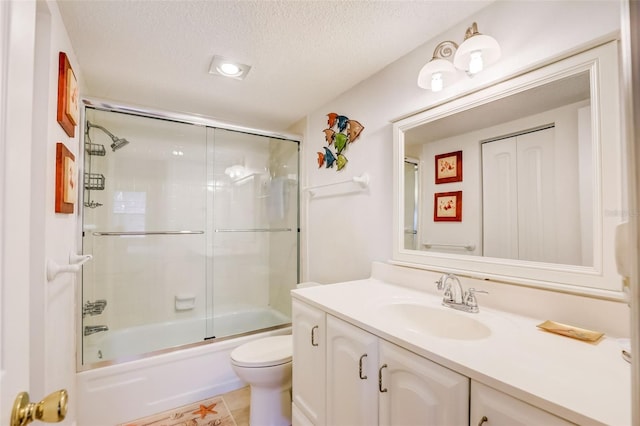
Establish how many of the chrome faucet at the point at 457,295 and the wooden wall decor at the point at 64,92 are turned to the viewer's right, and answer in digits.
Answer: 1

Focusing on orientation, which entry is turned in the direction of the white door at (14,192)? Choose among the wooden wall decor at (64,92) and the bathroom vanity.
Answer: the bathroom vanity

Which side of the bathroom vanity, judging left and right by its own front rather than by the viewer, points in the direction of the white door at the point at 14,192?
front

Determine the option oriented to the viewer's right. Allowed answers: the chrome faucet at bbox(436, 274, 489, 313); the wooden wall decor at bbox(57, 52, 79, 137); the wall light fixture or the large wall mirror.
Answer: the wooden wall decor

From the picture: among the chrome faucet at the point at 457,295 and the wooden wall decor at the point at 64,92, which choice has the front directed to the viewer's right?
the wooden wall decor

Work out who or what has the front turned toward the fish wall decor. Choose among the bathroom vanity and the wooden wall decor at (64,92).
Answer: the wooden wall decor

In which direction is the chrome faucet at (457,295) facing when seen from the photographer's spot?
facing the viewer and to the left of the viewer

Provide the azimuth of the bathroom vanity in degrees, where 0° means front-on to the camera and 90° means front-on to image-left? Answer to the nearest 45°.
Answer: approximately 45°

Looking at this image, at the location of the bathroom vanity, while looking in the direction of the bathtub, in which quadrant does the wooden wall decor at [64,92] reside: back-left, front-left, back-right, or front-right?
front-left

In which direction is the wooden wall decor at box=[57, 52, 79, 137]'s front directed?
to the viewer's right

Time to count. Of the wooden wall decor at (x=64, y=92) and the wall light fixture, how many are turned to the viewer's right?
1

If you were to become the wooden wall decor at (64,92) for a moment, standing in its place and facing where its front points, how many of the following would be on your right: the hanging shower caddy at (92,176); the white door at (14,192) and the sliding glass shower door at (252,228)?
1
